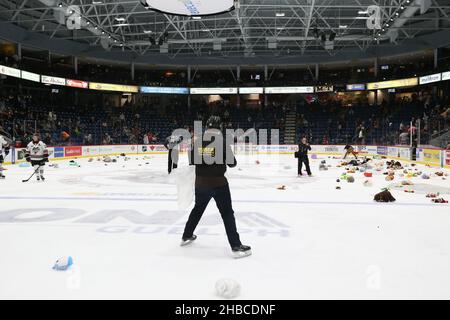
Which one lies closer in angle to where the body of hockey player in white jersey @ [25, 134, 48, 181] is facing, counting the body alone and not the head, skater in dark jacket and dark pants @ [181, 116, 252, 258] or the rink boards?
the skater in dark jacket and dark pants

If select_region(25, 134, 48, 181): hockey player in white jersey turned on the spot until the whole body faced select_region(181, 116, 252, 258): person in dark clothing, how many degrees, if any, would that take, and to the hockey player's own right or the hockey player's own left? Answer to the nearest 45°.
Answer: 0° — they already face them

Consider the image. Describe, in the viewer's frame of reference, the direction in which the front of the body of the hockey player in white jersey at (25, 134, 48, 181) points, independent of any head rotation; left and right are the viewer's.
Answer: facing the viewer

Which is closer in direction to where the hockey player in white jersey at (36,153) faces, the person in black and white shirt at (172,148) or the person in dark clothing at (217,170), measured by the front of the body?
the person in dark clothing

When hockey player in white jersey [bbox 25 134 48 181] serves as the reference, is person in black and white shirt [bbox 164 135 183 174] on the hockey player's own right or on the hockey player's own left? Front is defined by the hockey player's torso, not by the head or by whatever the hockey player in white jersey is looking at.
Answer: on the hockey player's own left
